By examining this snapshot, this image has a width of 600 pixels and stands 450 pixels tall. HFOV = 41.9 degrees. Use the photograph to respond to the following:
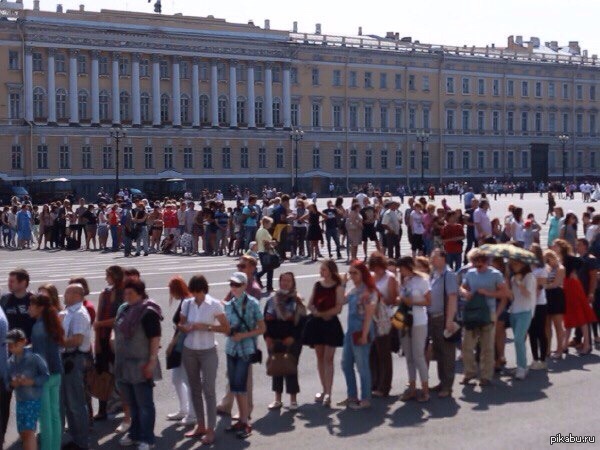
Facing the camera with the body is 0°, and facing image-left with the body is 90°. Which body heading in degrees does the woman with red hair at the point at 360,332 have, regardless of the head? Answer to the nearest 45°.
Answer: approximately 45°

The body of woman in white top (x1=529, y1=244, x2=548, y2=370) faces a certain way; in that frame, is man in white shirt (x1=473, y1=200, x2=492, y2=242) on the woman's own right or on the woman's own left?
on the woman's own right

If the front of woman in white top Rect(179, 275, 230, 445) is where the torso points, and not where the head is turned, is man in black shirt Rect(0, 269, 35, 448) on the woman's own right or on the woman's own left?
on the woman's own right
